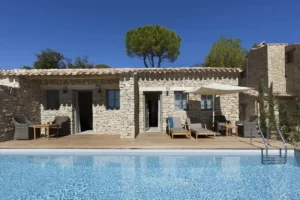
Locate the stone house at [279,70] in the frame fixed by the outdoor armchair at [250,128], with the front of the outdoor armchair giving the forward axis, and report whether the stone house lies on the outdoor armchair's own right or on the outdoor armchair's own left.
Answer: on the outdoor armchair's own right

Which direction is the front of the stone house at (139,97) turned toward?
toward the camera

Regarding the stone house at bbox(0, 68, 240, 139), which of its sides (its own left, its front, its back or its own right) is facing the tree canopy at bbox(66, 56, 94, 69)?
back

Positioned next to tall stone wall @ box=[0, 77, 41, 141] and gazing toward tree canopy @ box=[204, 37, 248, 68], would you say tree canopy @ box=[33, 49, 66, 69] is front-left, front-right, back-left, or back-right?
front-left

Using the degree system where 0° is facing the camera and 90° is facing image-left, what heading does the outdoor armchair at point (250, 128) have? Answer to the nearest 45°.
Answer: approximately 90°

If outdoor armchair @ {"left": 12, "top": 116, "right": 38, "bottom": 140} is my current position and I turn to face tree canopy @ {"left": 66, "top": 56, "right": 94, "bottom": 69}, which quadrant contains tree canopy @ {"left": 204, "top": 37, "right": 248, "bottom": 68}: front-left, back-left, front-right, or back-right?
front-right

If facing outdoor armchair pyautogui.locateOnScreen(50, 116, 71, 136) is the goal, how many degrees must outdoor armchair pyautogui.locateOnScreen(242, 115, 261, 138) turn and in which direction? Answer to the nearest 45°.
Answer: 0° — it already faces it

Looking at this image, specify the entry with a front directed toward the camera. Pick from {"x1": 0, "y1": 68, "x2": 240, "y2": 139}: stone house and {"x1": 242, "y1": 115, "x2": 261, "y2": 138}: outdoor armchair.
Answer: the stone house
